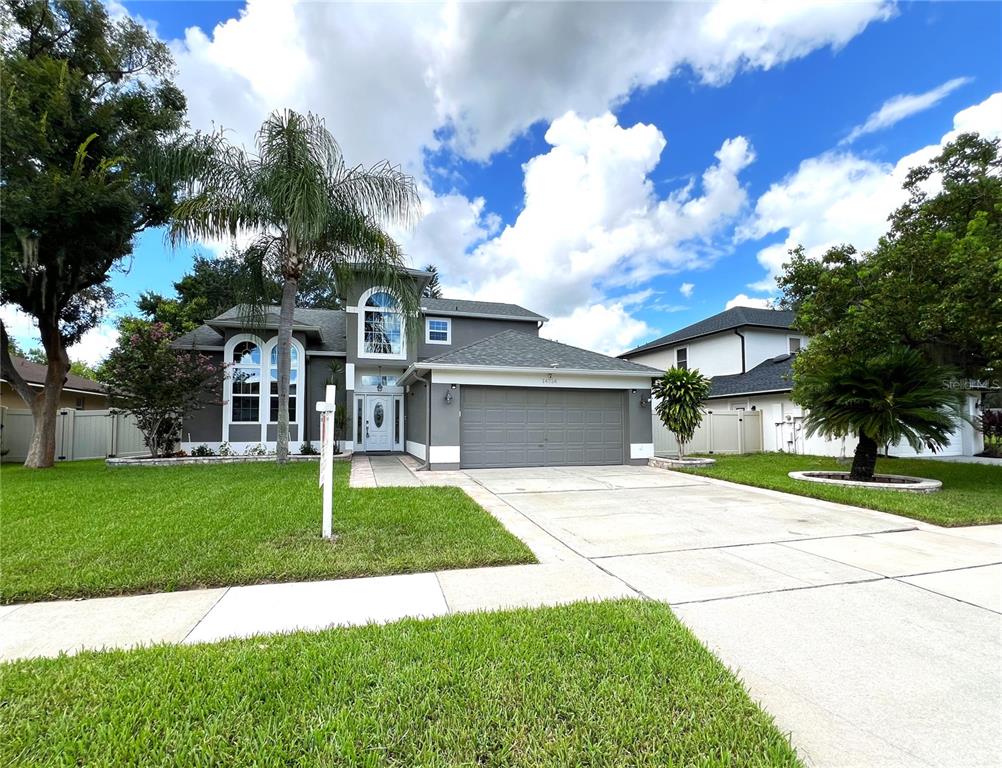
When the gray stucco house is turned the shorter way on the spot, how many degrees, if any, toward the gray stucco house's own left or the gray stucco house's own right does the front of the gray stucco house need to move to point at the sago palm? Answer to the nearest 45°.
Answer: approximately 45° to the gray stucco house's own left

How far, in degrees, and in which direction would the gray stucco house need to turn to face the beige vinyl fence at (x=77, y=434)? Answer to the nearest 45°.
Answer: approximately 90° to its right

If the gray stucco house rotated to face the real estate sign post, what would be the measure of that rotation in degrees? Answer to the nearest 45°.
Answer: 0° — it already faces it

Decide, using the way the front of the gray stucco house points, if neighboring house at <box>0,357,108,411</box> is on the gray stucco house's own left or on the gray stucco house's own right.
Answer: on the gray stucco house's own right

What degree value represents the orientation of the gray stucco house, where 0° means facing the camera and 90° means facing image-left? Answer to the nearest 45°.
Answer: approximately 0°

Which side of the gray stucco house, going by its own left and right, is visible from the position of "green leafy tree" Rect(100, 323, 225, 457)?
right

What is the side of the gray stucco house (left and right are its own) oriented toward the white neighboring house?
left
